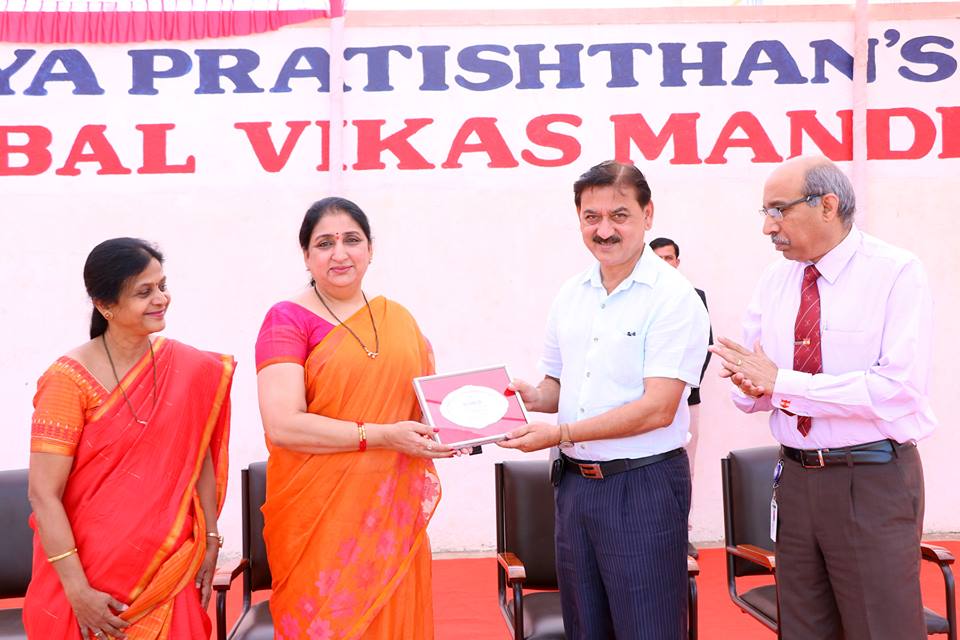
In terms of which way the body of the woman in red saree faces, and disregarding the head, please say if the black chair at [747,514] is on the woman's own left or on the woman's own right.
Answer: on the woman's own left

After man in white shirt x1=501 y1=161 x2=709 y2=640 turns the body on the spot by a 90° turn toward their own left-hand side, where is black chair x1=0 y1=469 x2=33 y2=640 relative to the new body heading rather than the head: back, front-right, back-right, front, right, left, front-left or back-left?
back-right

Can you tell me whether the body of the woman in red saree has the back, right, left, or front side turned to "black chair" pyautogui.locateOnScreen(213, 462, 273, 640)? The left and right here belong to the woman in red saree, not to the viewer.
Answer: left

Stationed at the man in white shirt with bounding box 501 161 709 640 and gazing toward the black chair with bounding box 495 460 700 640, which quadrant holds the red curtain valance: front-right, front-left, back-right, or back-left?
front-left

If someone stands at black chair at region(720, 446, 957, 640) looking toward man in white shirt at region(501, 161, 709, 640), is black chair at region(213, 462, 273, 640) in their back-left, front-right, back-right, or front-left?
front-right

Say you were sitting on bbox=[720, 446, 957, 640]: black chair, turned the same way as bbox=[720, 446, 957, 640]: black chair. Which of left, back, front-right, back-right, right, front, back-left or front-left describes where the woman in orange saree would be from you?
right

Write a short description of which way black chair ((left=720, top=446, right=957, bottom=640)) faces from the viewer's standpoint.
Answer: facing the viewer and to the right of the viewer

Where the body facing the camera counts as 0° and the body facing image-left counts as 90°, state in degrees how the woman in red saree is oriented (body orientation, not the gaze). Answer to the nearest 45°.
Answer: approximately 315°

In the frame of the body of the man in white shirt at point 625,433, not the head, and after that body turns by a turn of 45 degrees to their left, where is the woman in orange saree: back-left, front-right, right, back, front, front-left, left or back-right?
right

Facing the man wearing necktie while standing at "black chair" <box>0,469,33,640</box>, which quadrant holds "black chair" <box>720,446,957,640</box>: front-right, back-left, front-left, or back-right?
front-left

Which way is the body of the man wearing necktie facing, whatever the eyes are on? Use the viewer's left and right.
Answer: facing the viewer and to the left of the viewer

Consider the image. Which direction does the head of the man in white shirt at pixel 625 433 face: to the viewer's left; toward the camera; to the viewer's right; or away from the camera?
toward the camera

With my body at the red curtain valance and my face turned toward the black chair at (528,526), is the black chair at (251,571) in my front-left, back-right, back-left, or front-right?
front-right

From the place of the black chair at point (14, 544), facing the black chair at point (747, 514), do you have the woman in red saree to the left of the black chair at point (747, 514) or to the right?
right

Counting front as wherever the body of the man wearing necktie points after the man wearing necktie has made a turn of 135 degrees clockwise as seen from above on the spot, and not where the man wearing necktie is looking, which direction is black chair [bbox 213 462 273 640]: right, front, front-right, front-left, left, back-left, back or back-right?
left

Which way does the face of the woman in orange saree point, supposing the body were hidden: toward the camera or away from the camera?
toward the camera

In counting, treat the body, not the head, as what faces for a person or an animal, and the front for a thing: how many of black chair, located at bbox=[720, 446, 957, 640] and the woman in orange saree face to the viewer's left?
0

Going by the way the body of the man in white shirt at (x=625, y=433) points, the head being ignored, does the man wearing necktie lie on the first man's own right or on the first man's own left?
on the first man's own left
